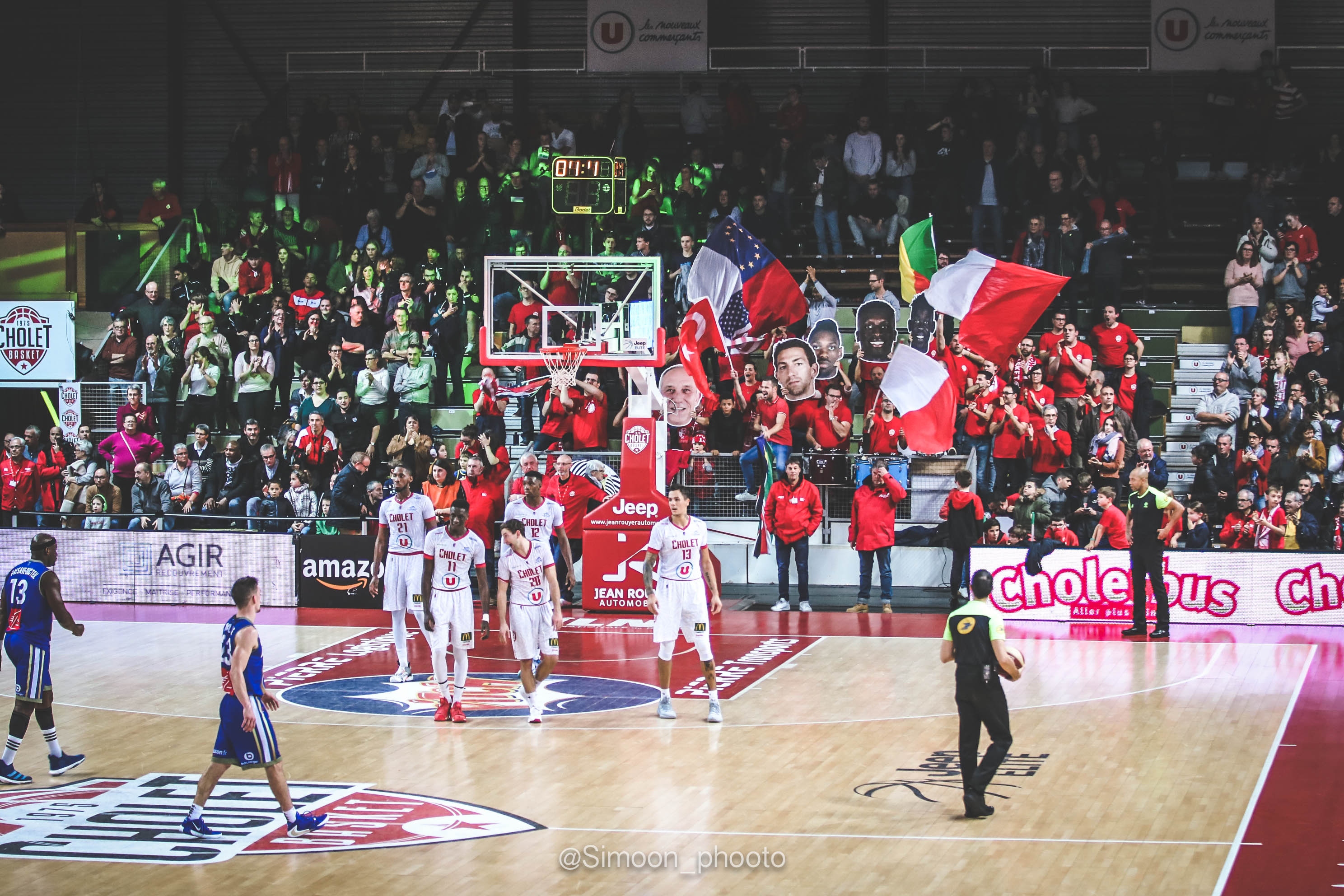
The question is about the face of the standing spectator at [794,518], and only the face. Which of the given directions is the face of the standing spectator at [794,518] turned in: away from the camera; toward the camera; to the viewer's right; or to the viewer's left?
toward the camera

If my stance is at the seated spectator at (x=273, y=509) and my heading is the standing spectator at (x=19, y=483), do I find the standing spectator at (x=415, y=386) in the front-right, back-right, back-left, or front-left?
back-right

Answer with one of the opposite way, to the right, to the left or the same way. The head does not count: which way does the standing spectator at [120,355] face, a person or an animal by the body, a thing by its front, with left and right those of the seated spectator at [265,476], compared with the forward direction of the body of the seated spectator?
the same way

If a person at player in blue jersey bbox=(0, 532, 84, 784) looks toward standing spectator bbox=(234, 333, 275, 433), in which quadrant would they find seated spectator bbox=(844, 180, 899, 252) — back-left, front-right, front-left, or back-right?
front-right

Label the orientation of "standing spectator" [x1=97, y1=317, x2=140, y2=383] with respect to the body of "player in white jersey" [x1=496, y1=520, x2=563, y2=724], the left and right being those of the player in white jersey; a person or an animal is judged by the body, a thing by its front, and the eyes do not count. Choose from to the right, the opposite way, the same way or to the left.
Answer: the same way

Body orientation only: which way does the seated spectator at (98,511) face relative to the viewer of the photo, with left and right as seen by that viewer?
facing the viewer

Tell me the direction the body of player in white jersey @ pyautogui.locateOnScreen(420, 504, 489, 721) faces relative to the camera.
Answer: toward the camera

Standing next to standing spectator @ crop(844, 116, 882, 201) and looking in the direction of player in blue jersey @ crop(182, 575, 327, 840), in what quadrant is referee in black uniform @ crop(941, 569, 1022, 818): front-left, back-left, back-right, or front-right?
front-left

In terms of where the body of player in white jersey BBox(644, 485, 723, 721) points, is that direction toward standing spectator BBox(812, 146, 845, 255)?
no

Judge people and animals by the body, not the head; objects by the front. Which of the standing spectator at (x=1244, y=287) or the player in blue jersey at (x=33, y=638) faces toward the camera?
the standing spectator

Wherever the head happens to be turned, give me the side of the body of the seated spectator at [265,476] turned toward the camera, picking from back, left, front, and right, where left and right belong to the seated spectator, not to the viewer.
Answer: front

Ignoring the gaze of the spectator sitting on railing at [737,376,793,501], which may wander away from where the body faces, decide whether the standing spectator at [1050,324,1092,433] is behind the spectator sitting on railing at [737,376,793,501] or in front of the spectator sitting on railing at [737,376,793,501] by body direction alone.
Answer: behind

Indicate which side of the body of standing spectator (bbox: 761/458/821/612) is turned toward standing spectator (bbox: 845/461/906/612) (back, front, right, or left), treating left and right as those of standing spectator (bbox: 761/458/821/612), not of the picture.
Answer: left

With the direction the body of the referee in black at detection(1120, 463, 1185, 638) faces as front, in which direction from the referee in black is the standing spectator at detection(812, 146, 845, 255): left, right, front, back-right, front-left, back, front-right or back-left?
right

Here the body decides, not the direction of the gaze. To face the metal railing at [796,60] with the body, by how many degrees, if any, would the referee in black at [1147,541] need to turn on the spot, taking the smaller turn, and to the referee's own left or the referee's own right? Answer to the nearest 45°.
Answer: approximately 90° to the referee's own right

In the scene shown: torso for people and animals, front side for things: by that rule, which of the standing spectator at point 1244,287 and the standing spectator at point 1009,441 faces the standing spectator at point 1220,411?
the standing spectator at point 1244,287
